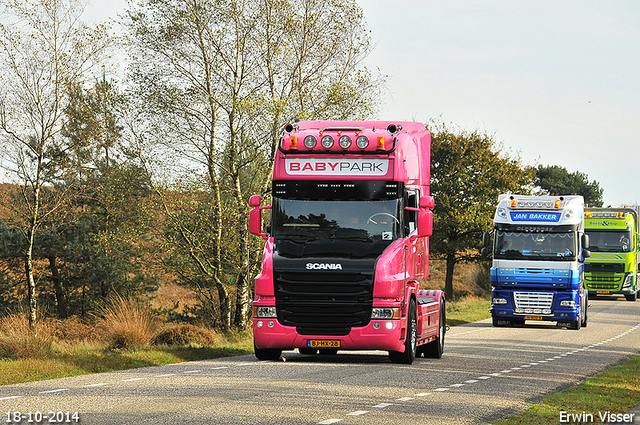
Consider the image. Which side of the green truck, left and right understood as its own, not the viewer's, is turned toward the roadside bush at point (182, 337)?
front

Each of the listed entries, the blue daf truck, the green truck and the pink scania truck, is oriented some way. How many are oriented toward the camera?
3

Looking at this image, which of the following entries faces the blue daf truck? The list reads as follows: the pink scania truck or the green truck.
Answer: the green truck

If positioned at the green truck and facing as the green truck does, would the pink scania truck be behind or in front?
in front

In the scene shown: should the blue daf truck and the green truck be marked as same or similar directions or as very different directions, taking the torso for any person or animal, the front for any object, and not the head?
same or similar directions

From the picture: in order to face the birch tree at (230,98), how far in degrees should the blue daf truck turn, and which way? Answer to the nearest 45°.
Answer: approximately 90° to its right

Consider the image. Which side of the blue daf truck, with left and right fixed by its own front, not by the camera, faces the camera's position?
front

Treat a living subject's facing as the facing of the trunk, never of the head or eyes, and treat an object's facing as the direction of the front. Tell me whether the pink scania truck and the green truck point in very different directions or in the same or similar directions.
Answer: same or similar directions

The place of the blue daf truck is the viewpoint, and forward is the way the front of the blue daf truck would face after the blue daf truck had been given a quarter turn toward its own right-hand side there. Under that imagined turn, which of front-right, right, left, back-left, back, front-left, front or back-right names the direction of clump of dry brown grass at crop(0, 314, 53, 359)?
front-left

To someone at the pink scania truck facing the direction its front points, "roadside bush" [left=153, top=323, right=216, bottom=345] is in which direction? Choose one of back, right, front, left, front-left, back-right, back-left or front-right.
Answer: back-right

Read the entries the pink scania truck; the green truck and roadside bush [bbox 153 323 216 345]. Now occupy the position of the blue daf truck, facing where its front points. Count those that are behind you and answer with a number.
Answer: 1

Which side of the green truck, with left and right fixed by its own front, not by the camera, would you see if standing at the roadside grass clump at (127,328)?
front

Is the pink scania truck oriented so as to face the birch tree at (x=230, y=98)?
no

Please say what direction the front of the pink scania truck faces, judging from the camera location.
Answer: facing the viewer

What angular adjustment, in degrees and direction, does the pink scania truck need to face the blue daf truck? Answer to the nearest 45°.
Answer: approximately 135° to its left

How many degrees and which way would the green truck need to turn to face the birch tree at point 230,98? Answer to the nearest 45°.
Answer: approximately 45° to its right

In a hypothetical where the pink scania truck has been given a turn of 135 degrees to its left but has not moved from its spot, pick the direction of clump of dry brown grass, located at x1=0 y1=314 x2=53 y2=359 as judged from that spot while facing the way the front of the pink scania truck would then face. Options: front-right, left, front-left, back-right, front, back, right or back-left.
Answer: back-left
